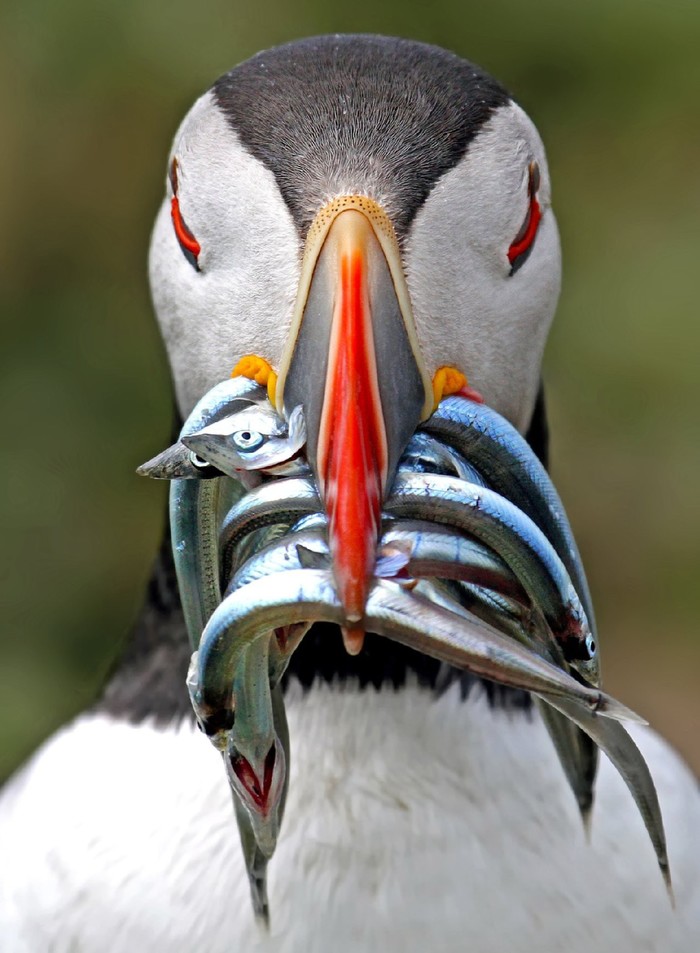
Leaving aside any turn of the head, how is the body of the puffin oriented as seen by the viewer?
toward the camera
